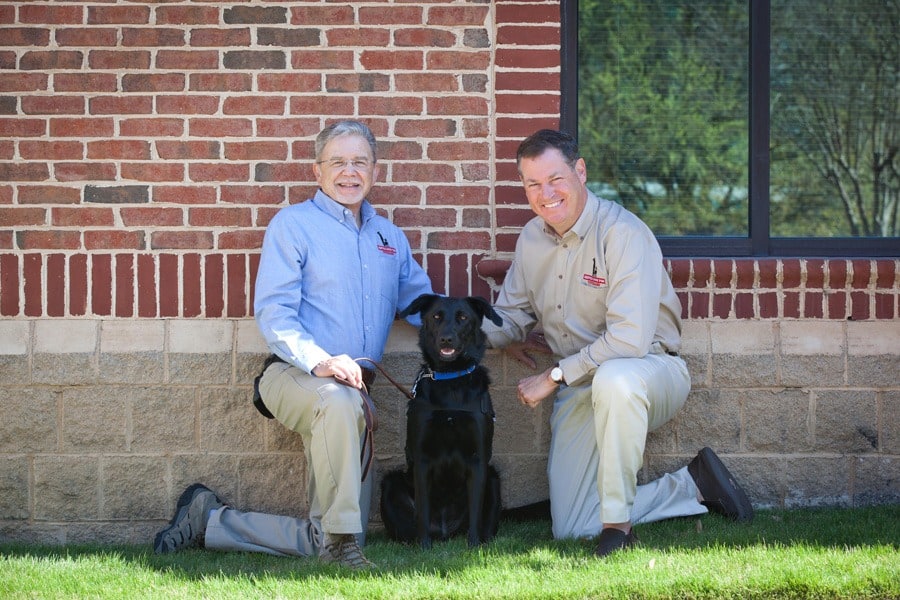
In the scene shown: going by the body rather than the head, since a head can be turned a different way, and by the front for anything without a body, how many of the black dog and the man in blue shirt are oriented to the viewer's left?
0

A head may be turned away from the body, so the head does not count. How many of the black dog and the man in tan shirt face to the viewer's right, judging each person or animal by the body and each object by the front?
0

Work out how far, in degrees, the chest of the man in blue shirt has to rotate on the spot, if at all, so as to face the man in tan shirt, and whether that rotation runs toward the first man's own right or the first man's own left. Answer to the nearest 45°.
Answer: approximately 45° to the first man's own left

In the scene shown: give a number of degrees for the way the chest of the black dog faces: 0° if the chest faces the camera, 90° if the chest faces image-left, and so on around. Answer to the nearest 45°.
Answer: approximately 0°

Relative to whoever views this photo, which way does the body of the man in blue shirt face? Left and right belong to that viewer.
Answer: facing the viewer and to the right of the viewer
